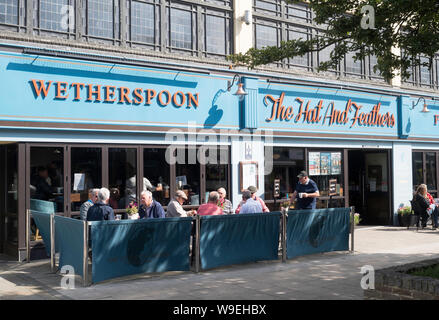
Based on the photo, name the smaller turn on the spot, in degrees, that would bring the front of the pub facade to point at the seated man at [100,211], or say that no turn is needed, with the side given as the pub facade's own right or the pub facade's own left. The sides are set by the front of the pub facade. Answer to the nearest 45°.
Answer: approximately 45° to the pub facade's own right

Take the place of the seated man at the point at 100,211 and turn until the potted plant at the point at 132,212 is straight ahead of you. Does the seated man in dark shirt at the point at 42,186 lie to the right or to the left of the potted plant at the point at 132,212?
left

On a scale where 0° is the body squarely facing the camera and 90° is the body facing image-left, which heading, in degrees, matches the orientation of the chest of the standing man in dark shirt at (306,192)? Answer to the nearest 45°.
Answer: approximately 45°

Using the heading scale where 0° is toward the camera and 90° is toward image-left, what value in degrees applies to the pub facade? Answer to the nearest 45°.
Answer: approximately 315°

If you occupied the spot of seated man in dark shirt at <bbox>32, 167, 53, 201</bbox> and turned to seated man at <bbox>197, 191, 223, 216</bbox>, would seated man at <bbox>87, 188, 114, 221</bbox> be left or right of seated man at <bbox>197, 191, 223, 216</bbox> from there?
right

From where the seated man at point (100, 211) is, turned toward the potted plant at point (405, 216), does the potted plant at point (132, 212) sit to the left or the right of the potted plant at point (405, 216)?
left

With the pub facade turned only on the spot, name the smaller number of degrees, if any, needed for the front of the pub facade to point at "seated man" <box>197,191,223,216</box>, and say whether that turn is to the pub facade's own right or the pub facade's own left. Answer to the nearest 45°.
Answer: approximately 45° to the pub facade's own right
